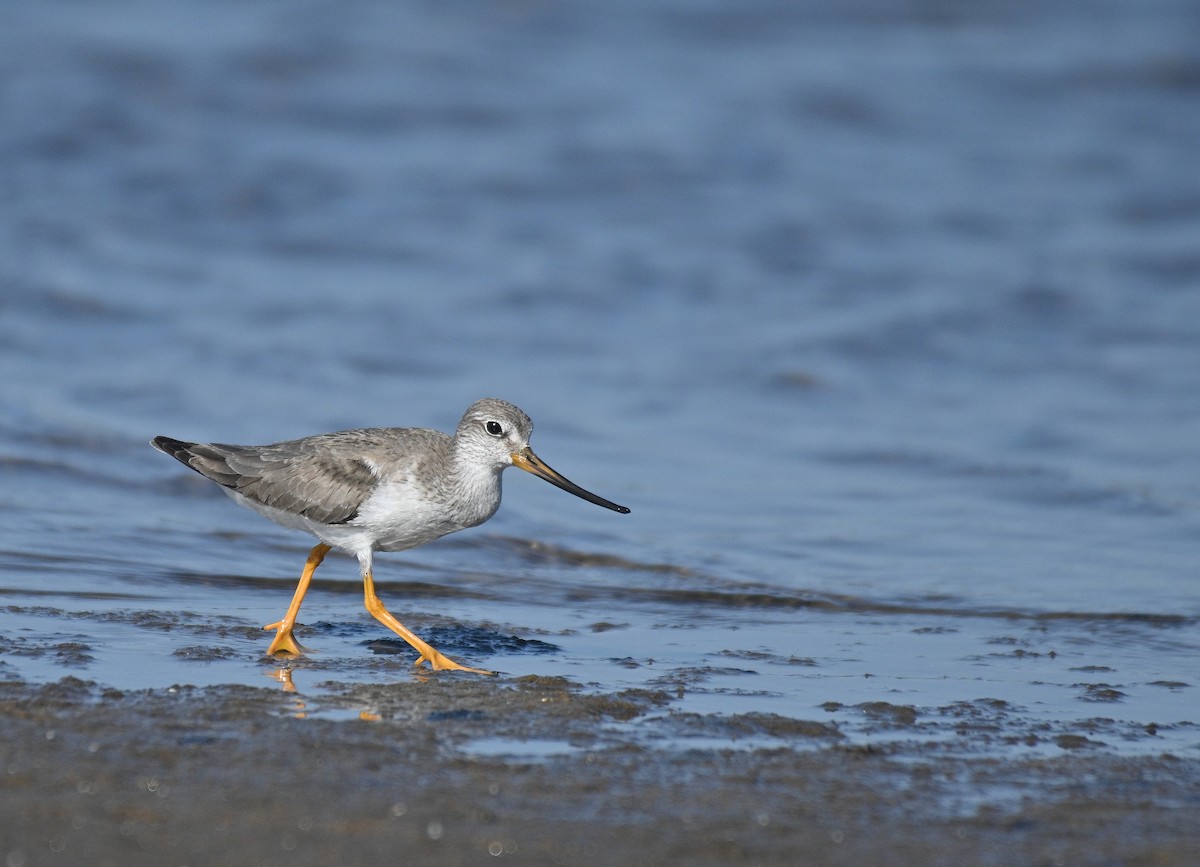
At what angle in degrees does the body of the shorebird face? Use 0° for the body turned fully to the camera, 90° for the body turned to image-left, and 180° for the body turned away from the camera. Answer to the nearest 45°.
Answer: approximately 270°
